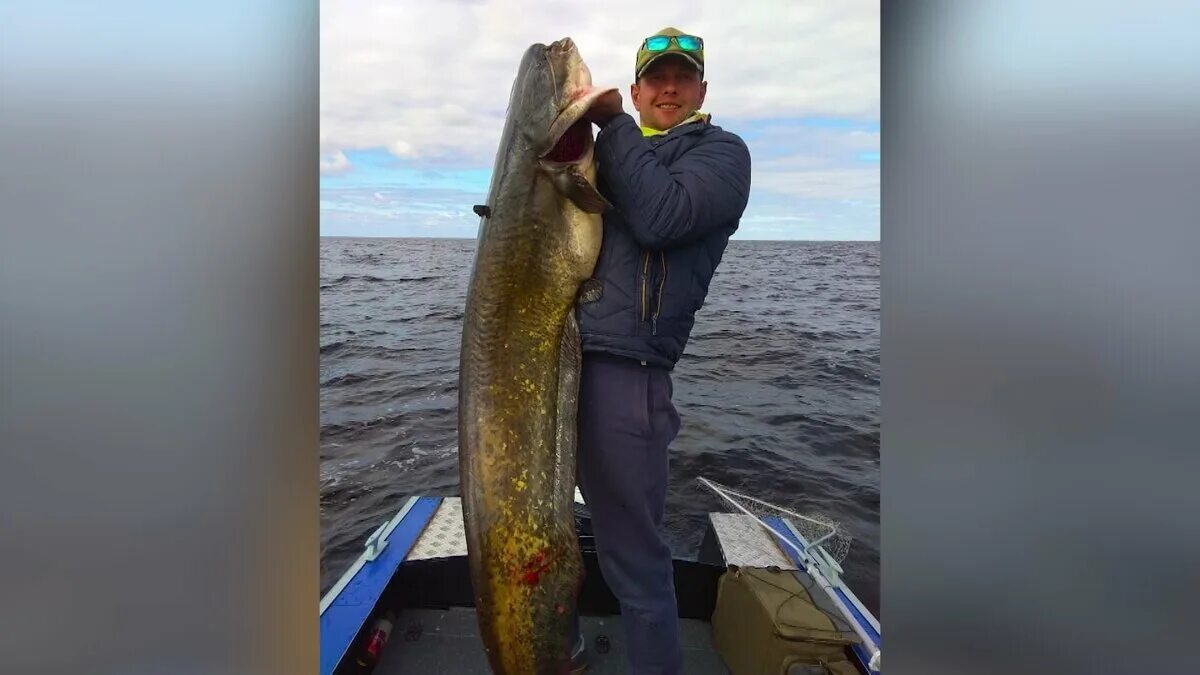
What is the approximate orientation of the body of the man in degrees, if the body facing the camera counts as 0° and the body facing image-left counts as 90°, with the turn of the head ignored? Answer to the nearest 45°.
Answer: approximately 45°

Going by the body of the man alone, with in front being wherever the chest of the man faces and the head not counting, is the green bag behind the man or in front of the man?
behind
